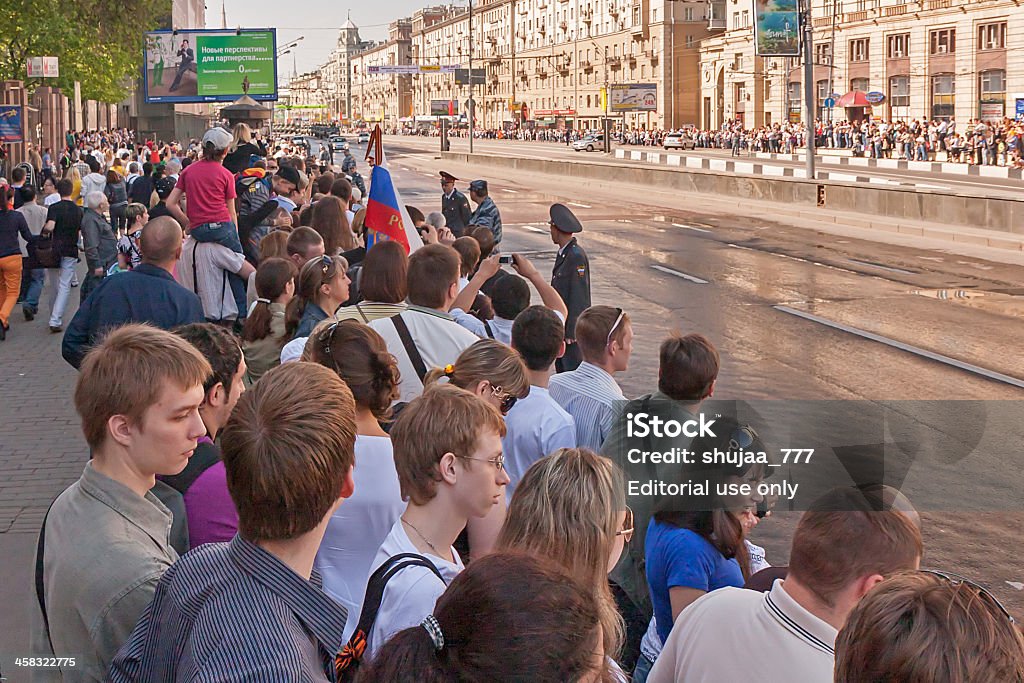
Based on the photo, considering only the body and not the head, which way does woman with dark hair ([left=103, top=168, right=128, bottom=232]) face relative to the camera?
away from the camera

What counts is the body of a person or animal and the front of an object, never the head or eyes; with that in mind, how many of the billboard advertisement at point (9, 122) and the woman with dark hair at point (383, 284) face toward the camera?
1

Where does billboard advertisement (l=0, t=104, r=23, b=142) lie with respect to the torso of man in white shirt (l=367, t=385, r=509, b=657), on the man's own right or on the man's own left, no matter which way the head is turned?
on the man's own left

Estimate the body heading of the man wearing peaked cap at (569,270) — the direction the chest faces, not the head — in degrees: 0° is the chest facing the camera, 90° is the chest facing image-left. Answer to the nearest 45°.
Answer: approximately 45°

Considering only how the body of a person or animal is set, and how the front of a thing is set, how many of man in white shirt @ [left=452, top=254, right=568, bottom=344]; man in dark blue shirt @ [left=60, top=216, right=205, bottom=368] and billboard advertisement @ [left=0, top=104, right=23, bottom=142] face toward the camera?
1

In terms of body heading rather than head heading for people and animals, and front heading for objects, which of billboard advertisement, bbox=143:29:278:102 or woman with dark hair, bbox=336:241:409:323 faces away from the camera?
the woman with dark hair

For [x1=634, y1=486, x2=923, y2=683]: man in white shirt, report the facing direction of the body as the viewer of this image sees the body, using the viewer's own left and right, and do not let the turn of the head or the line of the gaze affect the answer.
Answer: facing away from the viewer and to the right of the viewer

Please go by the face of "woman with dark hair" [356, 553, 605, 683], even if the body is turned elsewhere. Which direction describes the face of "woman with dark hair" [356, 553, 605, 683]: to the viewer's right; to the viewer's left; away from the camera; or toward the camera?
away from the camera

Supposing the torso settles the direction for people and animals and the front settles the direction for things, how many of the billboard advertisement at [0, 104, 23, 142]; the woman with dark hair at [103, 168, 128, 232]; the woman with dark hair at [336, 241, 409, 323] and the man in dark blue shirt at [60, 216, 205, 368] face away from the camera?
3

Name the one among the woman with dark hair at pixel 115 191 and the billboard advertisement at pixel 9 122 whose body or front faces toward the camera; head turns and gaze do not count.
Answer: the billboard advertisement

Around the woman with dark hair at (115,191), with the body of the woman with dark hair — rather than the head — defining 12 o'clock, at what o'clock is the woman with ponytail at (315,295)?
The woman with ponytail is roughly at 6 o'clock from the woman with dark hair.

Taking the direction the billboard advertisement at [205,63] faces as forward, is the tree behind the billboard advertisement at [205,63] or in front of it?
in front

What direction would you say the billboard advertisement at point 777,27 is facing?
toward the camera

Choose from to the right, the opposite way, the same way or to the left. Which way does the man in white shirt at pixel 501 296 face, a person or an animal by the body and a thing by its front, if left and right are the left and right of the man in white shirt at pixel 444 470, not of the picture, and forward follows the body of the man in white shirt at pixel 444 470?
to the left
